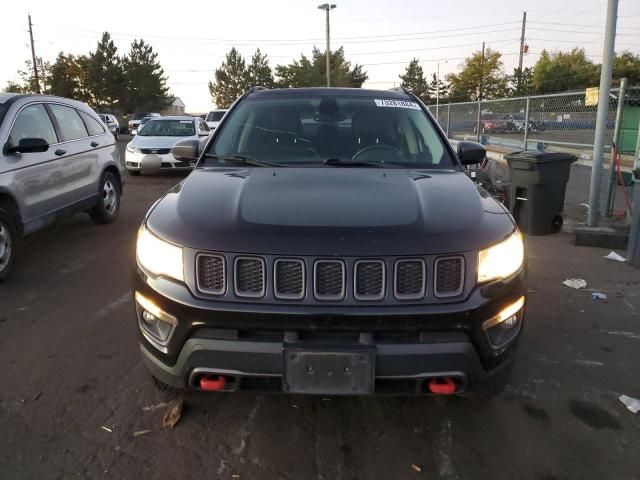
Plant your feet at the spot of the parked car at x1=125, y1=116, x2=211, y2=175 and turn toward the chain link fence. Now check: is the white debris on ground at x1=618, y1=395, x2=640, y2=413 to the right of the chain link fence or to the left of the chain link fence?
right

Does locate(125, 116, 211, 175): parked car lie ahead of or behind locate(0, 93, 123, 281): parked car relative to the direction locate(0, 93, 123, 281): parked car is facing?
behind

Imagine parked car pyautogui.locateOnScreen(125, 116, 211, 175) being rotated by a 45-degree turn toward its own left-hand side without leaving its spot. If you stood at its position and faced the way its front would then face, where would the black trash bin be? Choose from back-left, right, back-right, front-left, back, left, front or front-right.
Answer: front-left

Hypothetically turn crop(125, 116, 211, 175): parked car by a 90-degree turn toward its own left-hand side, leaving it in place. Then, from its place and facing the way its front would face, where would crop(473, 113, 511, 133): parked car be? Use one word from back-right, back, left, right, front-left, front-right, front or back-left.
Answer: front-left

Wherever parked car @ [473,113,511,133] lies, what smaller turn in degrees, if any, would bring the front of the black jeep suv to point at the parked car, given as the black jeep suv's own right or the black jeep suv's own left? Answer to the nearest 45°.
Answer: approximately 180°

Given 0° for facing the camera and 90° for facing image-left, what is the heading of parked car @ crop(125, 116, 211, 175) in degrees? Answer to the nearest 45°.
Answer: approximately 45°

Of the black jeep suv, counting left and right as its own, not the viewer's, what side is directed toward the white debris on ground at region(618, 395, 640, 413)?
left

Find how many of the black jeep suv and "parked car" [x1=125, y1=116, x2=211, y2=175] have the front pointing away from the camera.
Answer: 0

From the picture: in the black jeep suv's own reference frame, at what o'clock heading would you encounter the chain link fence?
The chain link fence is roughly at 7 o'clock from the black jeep suv.

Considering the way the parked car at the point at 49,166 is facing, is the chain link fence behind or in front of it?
behind

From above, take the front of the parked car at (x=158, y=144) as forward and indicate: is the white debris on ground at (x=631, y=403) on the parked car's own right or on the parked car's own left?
on the parked car's own left

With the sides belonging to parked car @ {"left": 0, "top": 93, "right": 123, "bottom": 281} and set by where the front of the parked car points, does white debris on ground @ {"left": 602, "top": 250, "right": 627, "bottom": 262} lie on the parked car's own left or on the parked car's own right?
on the parked car's own left

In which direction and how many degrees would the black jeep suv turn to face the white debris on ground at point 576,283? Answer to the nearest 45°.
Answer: approximately 135° to its left
